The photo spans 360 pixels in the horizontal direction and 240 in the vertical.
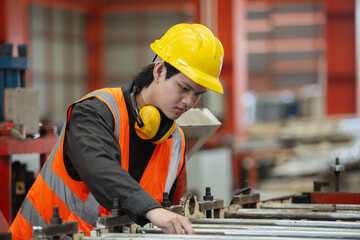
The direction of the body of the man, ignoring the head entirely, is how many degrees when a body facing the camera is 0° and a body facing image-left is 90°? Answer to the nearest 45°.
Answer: approximately 315°

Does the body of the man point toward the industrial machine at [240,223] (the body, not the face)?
yes

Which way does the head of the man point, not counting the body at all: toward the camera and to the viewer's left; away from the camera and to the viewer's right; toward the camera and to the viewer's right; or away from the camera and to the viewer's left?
toward the camera and to the viewer's right
